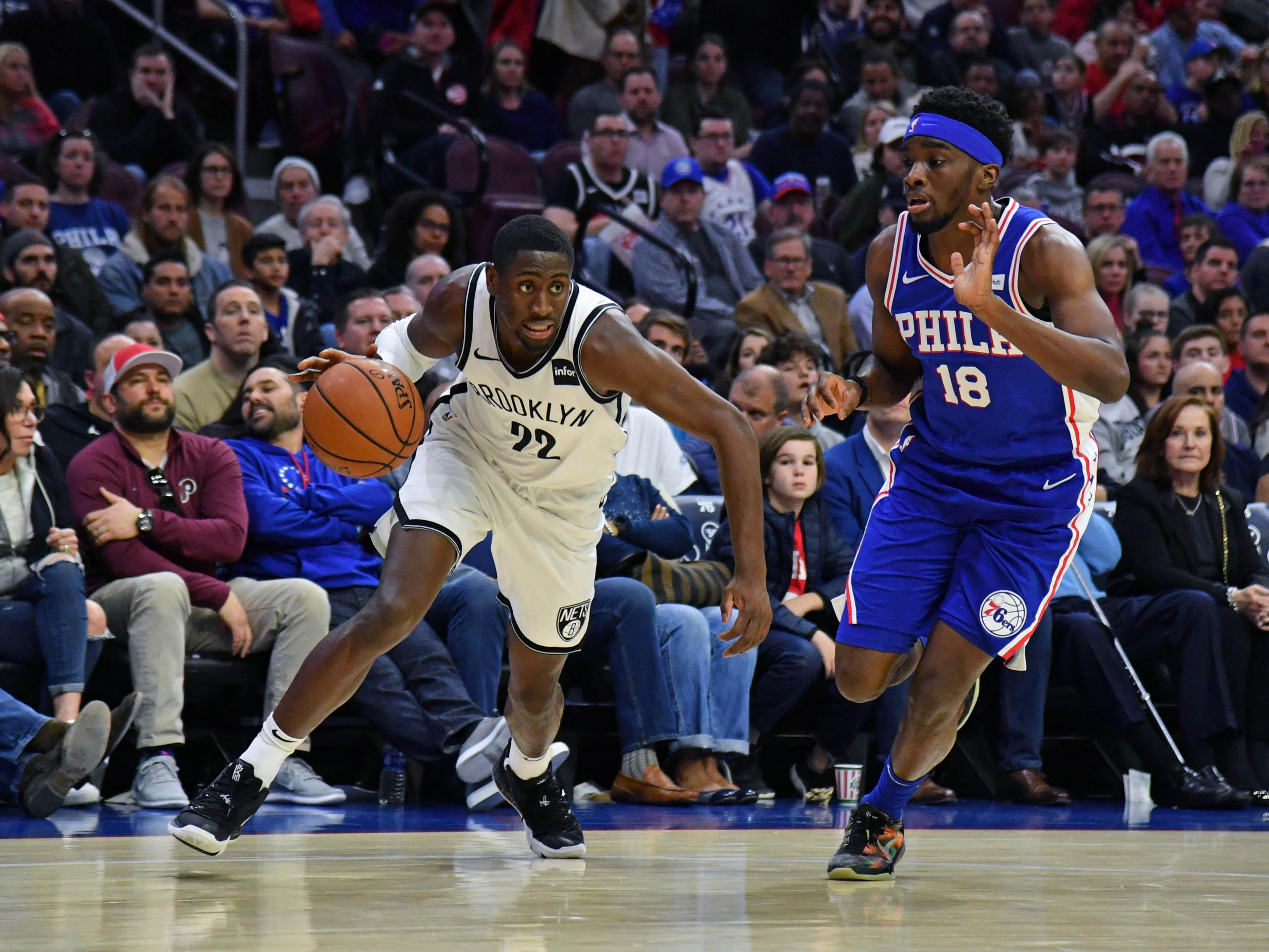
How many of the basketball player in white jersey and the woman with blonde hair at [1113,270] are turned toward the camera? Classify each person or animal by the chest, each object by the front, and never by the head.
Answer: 2

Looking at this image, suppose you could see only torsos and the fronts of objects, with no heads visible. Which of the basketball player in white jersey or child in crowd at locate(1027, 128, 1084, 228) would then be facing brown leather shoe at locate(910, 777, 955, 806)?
the child in crowd

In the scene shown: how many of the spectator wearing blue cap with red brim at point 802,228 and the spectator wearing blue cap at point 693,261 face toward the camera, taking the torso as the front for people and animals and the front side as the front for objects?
2

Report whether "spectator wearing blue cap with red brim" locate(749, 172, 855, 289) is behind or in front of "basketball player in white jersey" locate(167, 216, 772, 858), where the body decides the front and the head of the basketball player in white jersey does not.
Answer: behind

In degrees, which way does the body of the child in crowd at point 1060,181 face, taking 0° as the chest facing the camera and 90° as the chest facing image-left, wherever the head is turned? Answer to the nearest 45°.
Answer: approximately 0°

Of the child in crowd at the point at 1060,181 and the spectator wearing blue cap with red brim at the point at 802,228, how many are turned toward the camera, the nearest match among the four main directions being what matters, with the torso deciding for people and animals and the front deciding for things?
2

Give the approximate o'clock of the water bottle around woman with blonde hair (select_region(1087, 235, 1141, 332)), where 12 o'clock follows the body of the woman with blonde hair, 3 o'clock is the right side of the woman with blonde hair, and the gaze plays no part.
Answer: The water bottle is roughly at 1 o'clock from the woman with blonde hair.

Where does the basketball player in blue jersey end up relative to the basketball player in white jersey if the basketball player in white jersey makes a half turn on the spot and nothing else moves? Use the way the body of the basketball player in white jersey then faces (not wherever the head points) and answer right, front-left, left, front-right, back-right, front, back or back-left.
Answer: right

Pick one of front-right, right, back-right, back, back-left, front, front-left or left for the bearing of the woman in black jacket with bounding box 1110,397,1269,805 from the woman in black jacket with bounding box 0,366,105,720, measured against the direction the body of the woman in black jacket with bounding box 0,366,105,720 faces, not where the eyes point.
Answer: front-left

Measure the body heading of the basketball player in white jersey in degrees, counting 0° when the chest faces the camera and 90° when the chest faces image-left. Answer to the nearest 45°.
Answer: approximately 0°

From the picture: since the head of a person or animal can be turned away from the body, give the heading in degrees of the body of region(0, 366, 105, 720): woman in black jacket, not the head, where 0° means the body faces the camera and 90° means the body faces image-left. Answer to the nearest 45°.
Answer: approximately 315°
